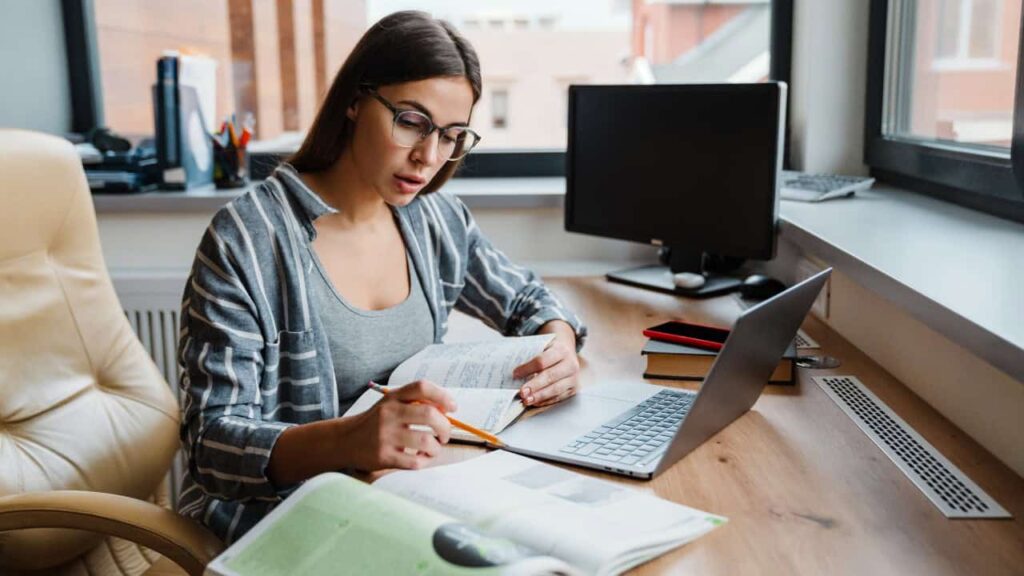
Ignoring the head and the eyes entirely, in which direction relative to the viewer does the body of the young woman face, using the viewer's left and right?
facing the viewer and to the right of the viewer

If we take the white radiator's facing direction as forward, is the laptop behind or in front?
in front

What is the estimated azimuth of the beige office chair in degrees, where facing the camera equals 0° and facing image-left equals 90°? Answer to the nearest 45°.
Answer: approximately 315°

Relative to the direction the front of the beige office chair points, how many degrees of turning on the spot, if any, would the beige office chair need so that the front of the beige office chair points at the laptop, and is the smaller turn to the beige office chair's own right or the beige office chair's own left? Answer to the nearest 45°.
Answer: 0° — it already faces it

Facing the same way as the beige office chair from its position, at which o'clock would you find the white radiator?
The white radiator is roughly at 8 o'clock from the beige office chair.

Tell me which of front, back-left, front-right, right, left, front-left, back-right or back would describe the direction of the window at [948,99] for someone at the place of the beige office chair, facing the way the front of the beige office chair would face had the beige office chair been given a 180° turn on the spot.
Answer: back-right

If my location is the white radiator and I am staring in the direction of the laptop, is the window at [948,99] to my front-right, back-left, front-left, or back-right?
front-left

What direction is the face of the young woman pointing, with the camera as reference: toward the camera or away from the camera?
toward the camera

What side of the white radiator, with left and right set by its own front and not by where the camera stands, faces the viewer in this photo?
front

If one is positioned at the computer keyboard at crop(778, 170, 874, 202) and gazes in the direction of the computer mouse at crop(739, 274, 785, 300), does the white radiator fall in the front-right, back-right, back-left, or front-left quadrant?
front-right

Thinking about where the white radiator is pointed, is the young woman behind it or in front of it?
in front

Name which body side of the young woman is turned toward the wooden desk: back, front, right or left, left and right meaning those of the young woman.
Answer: front

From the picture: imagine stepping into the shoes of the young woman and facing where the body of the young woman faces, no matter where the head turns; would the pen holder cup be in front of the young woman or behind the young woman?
behind
